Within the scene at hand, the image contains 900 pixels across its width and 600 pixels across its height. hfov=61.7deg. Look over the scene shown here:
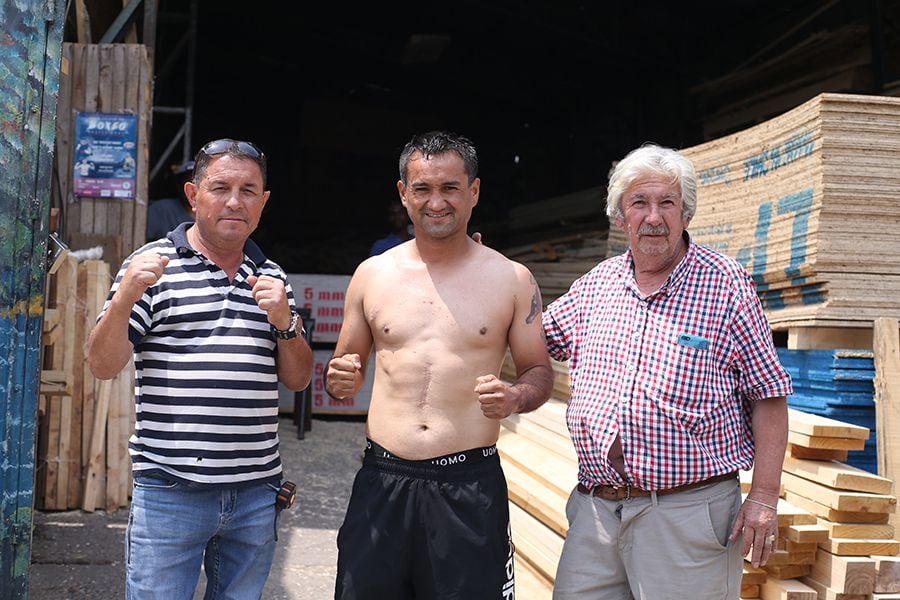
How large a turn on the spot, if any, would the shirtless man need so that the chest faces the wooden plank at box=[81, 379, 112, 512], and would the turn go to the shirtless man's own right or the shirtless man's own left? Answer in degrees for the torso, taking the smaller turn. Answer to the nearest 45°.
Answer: approximately 135° to the shirtless man's own right

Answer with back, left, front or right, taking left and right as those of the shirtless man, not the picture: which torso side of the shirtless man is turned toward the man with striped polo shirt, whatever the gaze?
right

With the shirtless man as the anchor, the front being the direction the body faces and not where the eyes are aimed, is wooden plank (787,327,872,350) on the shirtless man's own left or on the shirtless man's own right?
on the shirtless man's own left

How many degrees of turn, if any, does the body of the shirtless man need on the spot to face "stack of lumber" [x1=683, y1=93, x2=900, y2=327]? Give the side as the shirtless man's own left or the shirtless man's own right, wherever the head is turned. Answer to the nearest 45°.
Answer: approximately 135° to the shirtless man's own left

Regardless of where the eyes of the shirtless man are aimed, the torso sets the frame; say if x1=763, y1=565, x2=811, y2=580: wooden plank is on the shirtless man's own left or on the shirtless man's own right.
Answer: on the shirtless man's own left

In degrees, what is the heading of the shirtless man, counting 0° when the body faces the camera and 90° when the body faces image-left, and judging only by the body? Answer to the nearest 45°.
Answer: approximately 0°

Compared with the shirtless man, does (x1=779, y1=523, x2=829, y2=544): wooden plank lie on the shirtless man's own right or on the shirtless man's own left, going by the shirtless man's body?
on the shirtless man's own left

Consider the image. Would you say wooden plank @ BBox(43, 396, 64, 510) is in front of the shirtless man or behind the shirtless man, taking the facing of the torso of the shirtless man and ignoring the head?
behind

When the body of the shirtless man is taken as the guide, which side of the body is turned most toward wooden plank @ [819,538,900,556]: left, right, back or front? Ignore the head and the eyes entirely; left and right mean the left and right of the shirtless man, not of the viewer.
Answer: left

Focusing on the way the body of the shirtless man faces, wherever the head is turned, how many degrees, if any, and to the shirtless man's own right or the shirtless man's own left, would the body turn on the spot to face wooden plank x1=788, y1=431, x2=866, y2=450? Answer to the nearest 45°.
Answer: approximately 90° to the shirtless man's own left

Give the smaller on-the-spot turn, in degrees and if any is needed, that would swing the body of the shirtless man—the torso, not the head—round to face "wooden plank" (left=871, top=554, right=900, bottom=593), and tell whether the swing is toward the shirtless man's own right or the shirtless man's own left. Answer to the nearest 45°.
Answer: approximately 90° to the shirtless man's own left
